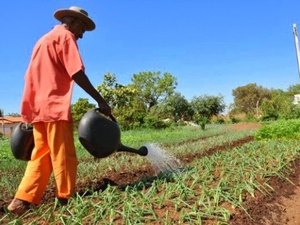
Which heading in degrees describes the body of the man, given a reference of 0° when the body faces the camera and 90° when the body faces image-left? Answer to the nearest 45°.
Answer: approximately 225°

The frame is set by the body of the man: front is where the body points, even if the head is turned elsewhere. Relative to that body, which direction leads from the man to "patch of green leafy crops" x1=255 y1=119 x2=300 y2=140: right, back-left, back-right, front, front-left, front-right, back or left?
front

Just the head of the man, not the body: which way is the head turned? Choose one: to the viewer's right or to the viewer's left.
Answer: to the viewer's right
